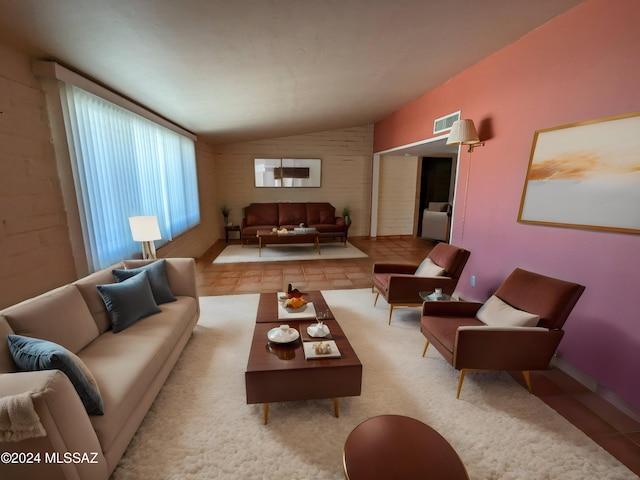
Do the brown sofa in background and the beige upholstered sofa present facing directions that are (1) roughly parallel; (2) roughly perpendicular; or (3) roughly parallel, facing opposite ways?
roughly perpendicular

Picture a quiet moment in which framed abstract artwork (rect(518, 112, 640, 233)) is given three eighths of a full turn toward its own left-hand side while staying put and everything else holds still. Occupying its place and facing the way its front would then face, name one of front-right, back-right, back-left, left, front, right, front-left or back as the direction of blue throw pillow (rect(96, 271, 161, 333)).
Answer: back-right

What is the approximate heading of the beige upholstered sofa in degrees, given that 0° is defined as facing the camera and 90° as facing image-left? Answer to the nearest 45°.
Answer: approximately 315°

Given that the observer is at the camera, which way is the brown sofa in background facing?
facing the viewer

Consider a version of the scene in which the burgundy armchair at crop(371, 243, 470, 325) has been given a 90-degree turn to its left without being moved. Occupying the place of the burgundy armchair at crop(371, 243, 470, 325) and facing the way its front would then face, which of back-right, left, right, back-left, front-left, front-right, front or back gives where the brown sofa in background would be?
back

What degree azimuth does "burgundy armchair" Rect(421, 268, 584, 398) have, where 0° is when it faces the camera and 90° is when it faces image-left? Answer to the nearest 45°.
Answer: approximately 45°

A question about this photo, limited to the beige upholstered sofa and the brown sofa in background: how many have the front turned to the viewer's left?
0

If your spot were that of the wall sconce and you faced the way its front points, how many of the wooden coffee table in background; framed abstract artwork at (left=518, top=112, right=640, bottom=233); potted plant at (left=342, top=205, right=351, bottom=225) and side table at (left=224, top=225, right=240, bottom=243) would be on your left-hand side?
1

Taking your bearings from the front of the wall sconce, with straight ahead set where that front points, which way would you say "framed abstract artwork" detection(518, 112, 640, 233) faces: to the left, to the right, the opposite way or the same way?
the same way

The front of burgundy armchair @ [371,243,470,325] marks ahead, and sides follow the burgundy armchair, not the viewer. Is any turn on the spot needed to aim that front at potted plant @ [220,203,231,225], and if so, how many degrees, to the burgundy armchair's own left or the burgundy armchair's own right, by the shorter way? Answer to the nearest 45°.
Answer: approximately 90° to the burgundy armchair's own right

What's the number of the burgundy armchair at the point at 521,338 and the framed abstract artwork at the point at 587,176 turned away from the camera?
0

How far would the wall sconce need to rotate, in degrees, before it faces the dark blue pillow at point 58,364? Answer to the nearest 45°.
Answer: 0° — it already faces it

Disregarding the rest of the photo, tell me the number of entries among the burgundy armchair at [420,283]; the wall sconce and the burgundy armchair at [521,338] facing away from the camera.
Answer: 0

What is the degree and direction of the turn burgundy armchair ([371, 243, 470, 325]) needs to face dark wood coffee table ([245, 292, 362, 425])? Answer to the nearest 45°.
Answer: approximately 45° to its left

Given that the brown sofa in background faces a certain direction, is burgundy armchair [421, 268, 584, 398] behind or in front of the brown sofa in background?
in front

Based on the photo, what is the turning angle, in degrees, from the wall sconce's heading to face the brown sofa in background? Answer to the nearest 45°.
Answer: approximately 90° to its right

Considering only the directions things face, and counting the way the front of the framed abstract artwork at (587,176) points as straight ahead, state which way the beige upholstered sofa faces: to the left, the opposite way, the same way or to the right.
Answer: the opposite way

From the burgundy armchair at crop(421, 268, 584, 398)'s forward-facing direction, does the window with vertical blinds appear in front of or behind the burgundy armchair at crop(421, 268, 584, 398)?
in front

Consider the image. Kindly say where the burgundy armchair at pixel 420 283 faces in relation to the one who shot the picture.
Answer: facing the viewer and to the left of the viewer

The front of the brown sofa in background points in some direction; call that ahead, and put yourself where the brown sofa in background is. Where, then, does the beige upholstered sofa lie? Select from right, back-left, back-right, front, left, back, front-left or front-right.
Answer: front

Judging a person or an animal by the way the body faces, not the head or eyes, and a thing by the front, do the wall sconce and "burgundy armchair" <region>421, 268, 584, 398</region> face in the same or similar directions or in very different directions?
same or similar directions
